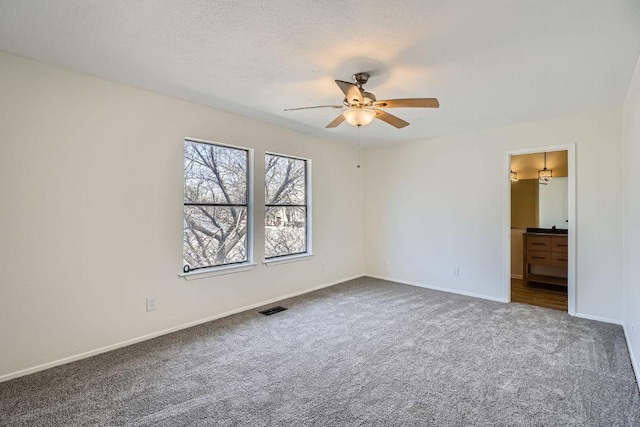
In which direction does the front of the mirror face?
toward the camera

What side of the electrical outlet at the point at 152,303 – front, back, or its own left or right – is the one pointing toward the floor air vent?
left

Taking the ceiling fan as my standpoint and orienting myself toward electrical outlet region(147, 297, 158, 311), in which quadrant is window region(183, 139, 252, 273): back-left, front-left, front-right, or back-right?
front-right

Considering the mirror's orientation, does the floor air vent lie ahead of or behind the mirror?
ahead

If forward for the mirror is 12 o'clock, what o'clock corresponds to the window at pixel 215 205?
The window is roughly at 1 o'clock from the mirror.

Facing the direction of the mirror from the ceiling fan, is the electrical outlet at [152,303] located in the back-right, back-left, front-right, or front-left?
back-left

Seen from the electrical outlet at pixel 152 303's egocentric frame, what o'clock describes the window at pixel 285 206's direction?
The window is roughly at 8 o'clock from the electrical outlet.
